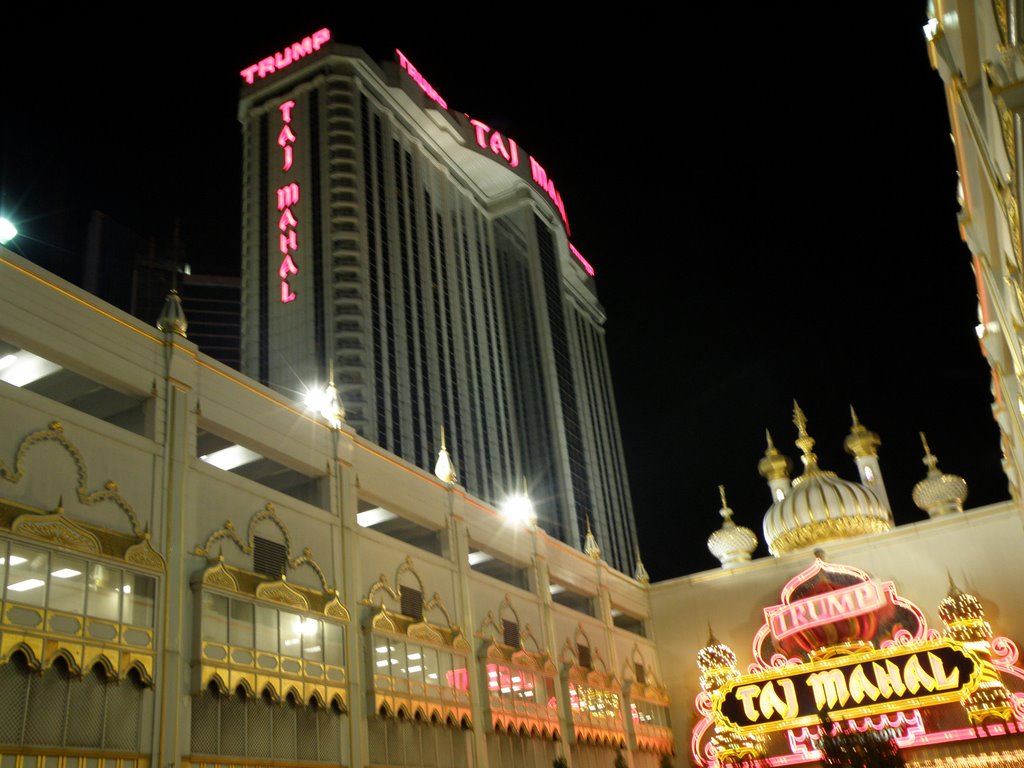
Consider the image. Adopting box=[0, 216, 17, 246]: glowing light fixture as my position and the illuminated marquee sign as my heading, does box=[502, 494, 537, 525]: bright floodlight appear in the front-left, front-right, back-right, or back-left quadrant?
front-left

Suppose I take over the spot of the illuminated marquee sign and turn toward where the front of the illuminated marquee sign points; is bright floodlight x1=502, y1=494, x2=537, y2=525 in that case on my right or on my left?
on my right

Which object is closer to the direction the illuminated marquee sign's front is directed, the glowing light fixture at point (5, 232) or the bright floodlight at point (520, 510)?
the glowing light fixture

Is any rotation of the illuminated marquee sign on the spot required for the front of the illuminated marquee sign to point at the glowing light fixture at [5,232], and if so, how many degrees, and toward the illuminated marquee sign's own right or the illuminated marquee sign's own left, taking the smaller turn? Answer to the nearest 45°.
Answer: approximately 45° to the illuminated marquee sign's own right

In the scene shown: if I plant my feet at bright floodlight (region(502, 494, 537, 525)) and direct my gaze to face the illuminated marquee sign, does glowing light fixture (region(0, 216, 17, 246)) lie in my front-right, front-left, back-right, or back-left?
back-right

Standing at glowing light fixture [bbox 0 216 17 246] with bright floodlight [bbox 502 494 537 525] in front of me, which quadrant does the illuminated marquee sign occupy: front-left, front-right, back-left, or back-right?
front-right

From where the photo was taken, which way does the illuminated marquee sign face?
toward the camera
